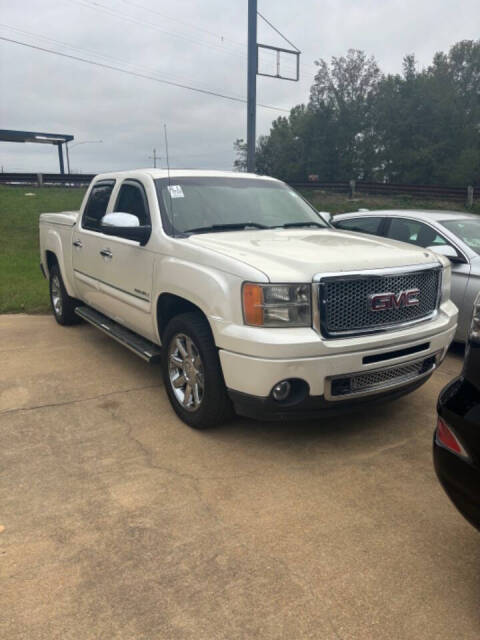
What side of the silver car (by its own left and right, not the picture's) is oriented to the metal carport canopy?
back

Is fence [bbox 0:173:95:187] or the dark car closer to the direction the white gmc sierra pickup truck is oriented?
the dark car

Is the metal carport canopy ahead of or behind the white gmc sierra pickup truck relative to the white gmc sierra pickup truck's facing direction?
behind

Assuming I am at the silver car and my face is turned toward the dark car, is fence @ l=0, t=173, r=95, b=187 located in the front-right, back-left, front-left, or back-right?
back-right

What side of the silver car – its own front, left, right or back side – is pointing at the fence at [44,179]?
back

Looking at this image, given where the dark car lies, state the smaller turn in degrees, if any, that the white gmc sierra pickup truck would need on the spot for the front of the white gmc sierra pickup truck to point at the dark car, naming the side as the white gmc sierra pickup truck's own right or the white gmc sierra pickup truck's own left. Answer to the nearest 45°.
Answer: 0° — it already faces it

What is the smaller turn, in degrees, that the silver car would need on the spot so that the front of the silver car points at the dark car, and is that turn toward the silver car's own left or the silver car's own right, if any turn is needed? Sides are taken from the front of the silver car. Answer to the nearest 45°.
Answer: approximately 45° to the silver car's own right

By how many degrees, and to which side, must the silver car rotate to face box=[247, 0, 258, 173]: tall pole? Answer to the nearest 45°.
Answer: approximately 180°

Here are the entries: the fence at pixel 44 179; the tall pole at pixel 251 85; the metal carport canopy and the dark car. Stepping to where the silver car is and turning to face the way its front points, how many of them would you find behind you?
3

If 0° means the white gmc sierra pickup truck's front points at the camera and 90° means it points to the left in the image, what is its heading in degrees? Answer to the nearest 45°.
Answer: approximately 315°

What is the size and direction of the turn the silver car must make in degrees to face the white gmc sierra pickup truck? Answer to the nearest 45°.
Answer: approximately 90° to its right
